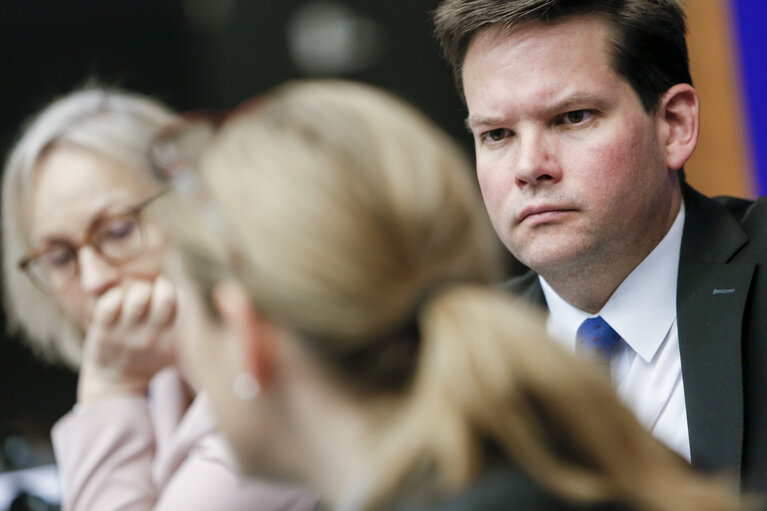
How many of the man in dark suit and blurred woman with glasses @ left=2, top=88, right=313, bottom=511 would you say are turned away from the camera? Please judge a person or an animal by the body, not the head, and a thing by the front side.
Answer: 0

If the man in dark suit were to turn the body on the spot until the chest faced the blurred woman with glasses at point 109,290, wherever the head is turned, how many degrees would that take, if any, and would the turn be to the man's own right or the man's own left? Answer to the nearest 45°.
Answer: approximately 45° to the man's own right

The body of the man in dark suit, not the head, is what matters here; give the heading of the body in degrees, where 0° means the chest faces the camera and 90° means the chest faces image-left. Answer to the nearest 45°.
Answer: approximately 45°

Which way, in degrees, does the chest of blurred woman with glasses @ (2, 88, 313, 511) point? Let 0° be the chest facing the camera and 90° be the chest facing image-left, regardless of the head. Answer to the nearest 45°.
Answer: approximately 0°

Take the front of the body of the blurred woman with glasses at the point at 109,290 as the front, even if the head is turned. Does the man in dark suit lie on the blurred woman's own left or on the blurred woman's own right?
on the blurred woman's own left
